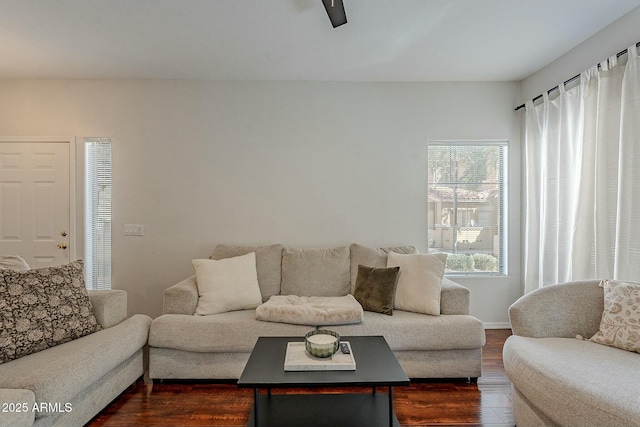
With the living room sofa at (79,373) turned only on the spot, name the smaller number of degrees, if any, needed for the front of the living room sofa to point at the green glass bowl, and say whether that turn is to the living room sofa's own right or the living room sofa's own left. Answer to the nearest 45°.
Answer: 0° — it already faces it

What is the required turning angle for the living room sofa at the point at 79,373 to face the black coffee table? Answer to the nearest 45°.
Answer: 0° — it already faces it

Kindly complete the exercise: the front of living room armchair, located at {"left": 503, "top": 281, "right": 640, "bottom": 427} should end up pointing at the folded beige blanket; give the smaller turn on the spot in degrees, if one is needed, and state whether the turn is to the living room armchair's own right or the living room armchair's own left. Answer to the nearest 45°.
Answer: approximately 45° to the living room armchair's own right

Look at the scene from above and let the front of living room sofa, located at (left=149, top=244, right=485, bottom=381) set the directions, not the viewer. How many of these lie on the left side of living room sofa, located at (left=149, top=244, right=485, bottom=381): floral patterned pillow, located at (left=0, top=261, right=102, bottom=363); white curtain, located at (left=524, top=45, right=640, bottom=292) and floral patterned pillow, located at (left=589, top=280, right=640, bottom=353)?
2

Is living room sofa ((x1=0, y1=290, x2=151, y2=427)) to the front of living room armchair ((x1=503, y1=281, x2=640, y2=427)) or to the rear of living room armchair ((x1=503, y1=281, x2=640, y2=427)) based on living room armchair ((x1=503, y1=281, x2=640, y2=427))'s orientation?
to the front

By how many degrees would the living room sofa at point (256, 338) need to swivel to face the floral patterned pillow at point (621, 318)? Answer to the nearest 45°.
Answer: approximately 90° to its left

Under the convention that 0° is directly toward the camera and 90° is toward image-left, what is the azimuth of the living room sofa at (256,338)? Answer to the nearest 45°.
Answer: approximately 0°

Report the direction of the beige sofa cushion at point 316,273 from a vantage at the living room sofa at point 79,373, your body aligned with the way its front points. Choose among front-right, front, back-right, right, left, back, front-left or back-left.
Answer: front-left

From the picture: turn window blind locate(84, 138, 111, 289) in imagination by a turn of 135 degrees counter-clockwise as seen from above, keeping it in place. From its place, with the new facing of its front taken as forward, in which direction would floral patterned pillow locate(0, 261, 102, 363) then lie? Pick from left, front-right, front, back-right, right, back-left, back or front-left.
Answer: back-right

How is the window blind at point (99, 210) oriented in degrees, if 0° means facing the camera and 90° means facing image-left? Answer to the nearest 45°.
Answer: approximately 0°

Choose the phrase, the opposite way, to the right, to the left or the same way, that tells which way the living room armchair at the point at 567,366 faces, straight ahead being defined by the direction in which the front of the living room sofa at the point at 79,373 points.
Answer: the opposite way

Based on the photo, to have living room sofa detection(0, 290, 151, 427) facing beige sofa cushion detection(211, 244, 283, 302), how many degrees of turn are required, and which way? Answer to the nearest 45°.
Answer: approximately 90° to its left

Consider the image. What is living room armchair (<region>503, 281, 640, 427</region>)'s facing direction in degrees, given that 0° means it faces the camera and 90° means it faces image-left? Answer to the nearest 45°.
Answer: approximately 45°
